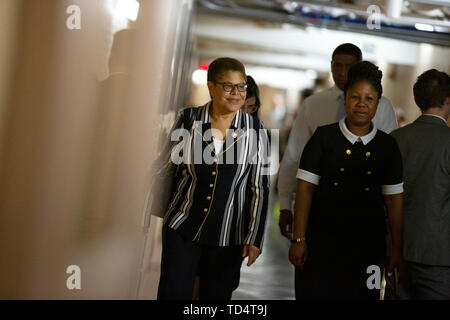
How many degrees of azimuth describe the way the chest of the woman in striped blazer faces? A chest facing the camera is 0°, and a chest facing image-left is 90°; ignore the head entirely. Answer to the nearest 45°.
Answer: approximately 0°

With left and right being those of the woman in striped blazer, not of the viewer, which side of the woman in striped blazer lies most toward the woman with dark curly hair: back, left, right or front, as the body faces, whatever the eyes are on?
left

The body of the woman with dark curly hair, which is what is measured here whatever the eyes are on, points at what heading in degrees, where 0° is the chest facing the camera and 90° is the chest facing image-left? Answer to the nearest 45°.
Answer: approximately 0°

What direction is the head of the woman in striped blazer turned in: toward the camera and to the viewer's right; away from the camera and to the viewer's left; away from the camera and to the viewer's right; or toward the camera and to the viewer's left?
toward the camera and to the viewer's right

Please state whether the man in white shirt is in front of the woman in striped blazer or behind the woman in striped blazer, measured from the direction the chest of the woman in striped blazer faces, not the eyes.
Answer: behind

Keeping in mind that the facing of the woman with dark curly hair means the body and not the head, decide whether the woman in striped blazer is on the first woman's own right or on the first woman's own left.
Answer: on the first woman's own right
